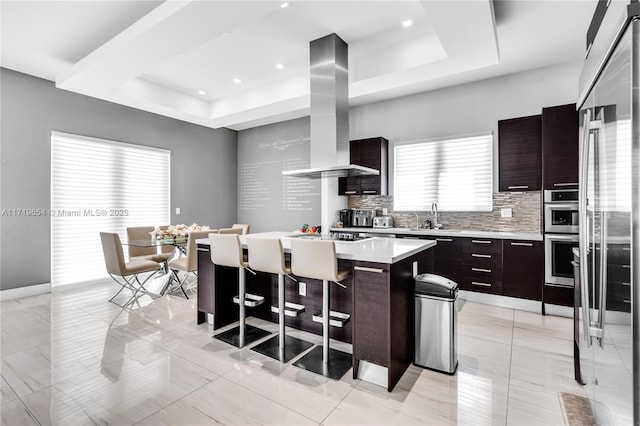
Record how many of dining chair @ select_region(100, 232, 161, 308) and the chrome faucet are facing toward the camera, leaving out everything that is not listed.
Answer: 1

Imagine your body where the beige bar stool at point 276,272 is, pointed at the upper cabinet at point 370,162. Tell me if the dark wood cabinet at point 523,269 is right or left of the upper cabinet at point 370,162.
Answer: right

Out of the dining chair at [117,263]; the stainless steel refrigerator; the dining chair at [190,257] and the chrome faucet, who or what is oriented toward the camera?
the chrome faucet

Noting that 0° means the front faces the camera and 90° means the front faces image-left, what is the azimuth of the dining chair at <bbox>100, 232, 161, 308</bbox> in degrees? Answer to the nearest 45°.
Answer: approximately 225°

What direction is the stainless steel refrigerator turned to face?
to the viewer's left

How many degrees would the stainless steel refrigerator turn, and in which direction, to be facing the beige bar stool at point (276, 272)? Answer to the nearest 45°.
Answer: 0° — it already faces it

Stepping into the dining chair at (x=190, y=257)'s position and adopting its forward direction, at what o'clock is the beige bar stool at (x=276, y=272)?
The beige bar stool is roughly at 7 o'clock from the dining chair.

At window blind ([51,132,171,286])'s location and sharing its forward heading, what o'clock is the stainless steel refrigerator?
The stainless steel refrigerator is roughly at 1 o'clock from the window blind.

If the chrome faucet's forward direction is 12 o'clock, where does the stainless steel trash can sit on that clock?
The stainless steel trash can is roughly at 12 o'clock from the chrome faucet.

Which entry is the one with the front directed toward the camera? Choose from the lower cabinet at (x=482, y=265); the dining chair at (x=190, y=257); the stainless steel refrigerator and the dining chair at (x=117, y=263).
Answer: the lower cabinet

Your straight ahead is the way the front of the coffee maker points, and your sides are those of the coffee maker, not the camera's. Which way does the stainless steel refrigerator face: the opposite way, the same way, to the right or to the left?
to the right
